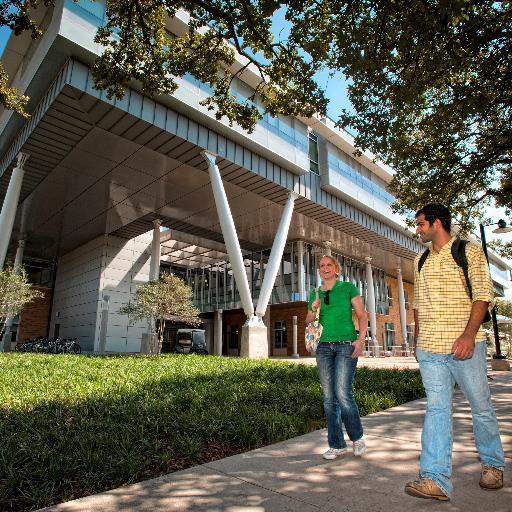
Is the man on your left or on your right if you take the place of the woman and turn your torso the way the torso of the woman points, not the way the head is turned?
on your left

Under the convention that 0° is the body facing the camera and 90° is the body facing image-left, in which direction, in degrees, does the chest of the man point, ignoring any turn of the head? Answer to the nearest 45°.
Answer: approximately 45°

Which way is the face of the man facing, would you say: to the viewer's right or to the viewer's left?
to the viewer's left

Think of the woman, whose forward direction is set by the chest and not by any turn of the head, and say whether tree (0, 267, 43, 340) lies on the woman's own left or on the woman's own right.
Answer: on the woman's own right

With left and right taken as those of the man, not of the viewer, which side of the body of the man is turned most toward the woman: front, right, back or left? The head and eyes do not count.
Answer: right

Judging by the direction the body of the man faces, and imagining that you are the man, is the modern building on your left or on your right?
on your right

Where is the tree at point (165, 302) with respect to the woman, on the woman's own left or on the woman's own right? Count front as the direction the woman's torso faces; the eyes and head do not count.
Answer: on the woman's own right
